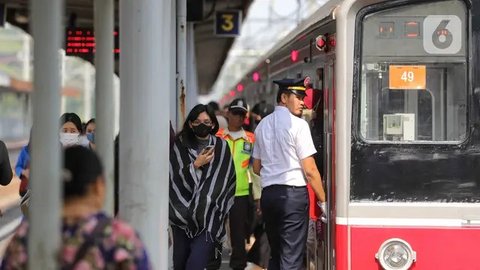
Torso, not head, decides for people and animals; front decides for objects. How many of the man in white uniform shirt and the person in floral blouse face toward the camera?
0

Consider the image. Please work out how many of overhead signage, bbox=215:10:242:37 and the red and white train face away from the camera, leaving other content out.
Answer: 0

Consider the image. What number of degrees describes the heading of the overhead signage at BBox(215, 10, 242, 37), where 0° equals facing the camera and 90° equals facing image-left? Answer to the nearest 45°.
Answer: approximately 0°

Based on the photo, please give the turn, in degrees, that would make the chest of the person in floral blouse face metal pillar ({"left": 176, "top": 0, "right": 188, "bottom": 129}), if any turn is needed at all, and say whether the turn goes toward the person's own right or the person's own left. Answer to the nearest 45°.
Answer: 0° — they already face it

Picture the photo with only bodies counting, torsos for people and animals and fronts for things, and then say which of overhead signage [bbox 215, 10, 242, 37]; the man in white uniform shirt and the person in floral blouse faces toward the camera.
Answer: the overhead signage

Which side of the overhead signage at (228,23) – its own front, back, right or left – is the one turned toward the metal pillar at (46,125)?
front

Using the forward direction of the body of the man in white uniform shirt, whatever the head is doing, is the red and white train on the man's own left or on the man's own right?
on the man's own right

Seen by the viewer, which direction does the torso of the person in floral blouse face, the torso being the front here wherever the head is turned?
away from the camera

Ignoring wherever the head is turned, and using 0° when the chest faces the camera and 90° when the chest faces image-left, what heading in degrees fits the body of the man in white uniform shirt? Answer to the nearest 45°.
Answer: approximately 225°

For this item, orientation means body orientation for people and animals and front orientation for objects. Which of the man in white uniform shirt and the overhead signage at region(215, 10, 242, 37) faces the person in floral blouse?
the overhead signage
